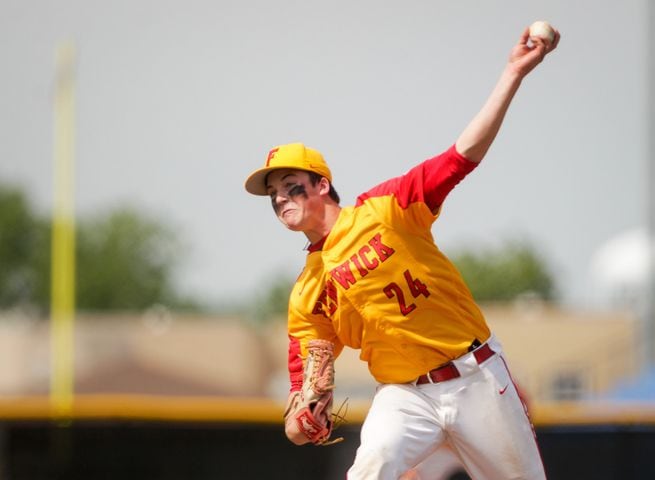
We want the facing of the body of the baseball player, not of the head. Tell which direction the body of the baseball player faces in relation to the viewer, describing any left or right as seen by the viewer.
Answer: facing the viewer and to the left of the viewer

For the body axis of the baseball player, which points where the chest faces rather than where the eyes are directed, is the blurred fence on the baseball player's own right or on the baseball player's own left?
on the baseball player's own right
